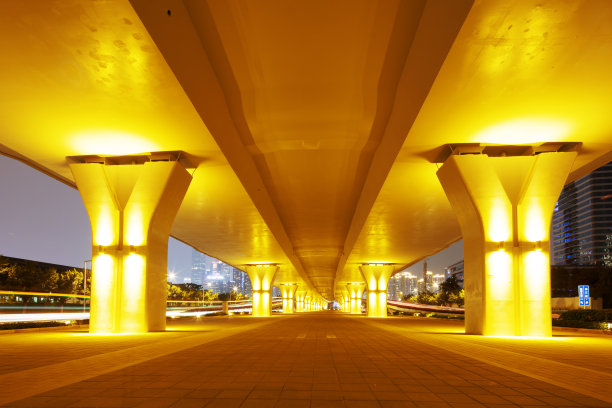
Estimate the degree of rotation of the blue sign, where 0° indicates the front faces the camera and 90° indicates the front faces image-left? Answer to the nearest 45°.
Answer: approximately 0°
